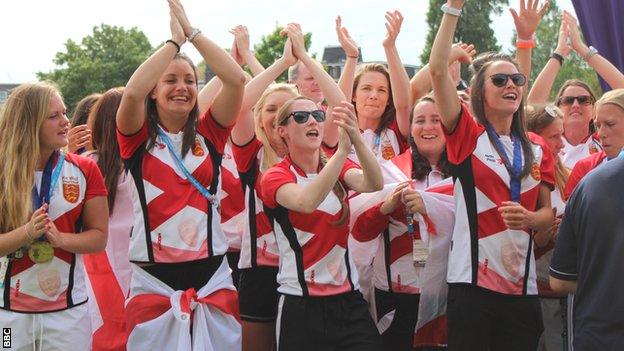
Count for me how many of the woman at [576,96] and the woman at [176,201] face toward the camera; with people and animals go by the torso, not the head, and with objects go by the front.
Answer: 2

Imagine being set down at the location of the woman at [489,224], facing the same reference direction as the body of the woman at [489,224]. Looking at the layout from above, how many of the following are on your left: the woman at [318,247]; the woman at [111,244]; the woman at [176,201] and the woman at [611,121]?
1

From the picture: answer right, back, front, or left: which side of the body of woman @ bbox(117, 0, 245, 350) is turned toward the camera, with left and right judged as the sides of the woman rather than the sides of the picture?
front

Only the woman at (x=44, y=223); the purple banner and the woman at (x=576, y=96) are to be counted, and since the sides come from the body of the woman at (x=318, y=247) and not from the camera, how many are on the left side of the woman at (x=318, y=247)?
2

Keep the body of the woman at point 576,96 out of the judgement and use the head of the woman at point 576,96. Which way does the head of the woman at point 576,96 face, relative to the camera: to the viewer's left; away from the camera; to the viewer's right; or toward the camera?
toward the camera

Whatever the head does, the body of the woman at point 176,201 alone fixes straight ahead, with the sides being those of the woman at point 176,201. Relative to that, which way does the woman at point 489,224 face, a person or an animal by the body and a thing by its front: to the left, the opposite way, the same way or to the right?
the same way

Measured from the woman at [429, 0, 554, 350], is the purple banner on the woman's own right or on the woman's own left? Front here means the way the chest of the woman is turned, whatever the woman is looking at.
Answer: on the woman's own left

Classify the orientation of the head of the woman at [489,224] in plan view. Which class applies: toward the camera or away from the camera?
toward the camera

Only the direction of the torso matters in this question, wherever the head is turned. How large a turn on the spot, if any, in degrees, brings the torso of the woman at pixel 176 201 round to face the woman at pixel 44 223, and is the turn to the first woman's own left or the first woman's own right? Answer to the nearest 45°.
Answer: approximately 90° to the first woman's own right

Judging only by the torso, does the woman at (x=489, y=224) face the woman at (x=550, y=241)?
no

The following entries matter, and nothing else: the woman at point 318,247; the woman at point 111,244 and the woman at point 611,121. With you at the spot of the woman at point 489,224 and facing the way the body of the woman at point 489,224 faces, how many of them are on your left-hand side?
1

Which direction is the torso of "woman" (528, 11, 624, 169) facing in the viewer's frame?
toward the camera

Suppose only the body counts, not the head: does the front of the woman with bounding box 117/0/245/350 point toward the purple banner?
no

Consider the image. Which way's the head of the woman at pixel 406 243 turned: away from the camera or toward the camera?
toward the camera

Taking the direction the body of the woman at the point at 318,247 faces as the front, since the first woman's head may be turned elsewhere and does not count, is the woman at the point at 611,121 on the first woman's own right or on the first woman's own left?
on the first woman's own left

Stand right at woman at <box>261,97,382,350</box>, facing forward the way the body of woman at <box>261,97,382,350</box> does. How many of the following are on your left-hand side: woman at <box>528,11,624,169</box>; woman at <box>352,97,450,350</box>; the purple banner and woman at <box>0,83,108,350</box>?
3

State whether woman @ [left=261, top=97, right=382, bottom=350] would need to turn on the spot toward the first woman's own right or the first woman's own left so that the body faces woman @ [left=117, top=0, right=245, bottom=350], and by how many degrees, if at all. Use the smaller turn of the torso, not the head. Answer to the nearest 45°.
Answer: approximately 135° to the first woman's own right

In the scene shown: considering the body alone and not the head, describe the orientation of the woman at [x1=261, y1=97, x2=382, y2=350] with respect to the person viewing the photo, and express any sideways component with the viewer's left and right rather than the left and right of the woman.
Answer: facing the viewer and to the right of the viewer

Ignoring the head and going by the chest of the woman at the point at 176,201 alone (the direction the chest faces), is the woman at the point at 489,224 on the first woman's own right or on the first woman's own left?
on the first woman's own left
